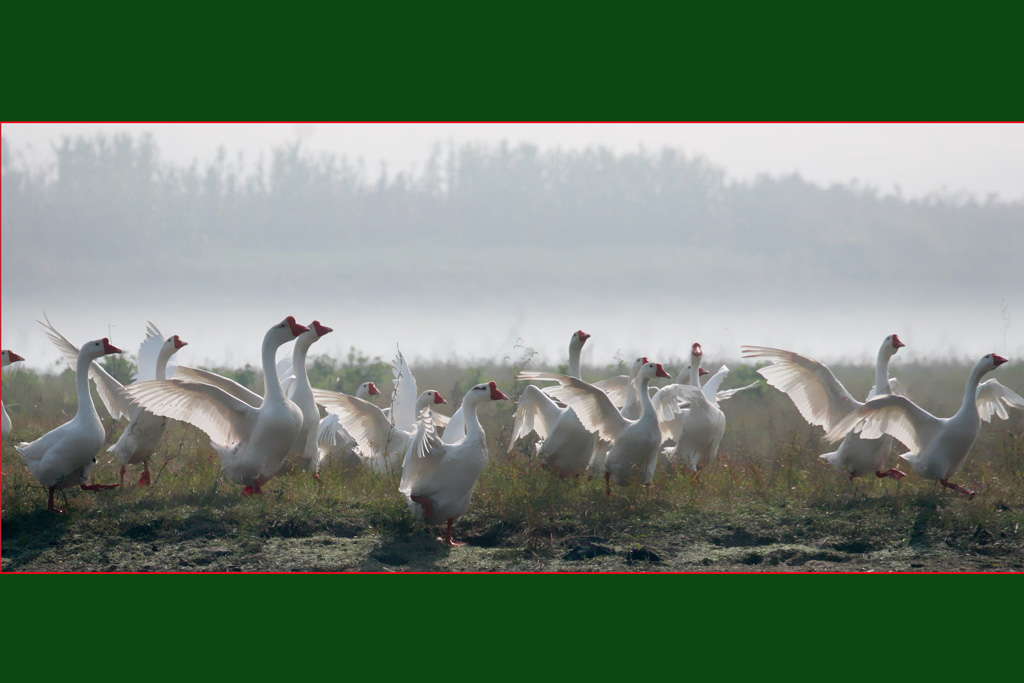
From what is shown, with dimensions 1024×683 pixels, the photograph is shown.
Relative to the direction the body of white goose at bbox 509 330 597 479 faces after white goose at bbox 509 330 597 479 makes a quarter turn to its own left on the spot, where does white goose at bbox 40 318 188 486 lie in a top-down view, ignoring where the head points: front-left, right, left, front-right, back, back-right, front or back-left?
back-left

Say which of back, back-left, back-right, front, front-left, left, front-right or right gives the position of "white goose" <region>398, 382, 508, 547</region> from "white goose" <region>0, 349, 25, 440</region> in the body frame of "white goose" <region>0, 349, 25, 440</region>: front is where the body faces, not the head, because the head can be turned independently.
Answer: front-right

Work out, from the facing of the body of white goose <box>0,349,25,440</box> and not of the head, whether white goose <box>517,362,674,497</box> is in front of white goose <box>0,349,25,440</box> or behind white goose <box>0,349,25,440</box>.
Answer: in front

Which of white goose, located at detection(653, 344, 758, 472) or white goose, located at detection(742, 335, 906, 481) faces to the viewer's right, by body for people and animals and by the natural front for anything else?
white goose, located at detection(742, 335, 906, 481)

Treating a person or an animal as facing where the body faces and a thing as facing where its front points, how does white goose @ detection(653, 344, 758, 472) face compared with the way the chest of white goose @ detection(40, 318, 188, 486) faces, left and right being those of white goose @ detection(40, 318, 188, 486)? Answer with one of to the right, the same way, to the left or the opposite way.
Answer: to the right

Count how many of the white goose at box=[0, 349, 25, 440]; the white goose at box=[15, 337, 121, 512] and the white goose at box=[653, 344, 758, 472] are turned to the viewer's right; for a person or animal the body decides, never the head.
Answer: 2

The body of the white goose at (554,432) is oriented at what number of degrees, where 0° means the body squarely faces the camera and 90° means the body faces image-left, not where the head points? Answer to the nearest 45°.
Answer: approximately 315°

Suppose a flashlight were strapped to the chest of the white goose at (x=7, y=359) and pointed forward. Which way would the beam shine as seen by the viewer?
to the viewer's right

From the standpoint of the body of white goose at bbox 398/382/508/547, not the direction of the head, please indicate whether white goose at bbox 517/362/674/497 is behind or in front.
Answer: in front

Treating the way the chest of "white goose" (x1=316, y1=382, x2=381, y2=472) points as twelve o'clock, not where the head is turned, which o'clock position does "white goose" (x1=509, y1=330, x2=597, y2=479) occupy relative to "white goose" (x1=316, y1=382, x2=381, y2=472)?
"white goose" (x1=509, y1=330, x2=597, y2=479) is roughly at 1 o'clock from "white goose" (x1=316, y1=382, x2=381, y2=472).

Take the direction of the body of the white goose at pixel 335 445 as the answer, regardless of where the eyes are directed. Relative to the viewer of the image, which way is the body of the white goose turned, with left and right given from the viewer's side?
facing to the right of the viewer

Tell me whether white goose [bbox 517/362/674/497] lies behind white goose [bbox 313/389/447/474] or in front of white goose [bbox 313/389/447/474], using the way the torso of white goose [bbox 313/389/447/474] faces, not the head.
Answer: in front

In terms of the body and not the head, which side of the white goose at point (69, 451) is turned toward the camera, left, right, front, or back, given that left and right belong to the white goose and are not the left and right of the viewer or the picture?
right

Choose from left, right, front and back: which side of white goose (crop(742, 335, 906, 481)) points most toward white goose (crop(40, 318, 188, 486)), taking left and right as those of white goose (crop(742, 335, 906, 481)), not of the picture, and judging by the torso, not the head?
back
